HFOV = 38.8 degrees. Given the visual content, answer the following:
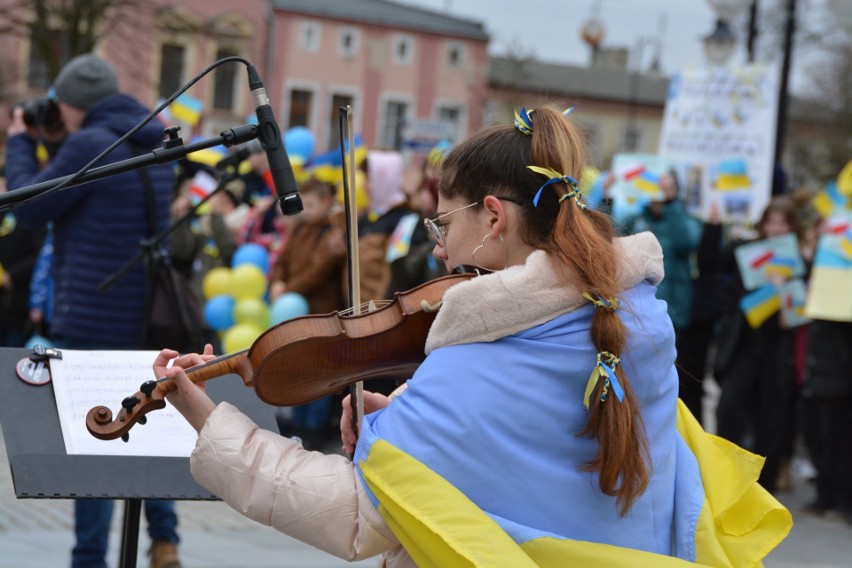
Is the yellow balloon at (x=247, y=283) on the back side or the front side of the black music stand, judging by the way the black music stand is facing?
on the back side

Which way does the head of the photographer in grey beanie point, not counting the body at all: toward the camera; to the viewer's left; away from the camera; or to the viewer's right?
to the viewer's left

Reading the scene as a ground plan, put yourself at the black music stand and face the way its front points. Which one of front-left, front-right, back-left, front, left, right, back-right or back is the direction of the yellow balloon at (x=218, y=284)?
back

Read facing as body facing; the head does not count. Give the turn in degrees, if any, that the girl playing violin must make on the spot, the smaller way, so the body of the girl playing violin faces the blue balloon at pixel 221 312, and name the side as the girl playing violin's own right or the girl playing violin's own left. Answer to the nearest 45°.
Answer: approximately 45° to the girl playing violin's own right

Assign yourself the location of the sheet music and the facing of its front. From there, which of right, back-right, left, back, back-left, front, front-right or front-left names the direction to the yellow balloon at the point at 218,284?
back

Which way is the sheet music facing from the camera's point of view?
toward the camera

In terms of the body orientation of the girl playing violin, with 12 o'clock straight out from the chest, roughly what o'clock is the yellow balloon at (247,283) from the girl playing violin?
The yellow balloon is roughly at 1 o'clock from the girl playing violin.

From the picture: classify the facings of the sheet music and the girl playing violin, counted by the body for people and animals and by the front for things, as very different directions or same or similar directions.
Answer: very different directions

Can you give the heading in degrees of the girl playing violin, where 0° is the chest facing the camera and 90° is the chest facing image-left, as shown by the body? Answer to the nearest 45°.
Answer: approximately 135°

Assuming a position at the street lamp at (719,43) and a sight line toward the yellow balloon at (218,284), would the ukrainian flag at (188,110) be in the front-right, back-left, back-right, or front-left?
front-right

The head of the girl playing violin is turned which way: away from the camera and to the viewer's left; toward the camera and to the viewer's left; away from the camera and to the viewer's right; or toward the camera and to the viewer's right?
away from the camera and to the viewer's left
